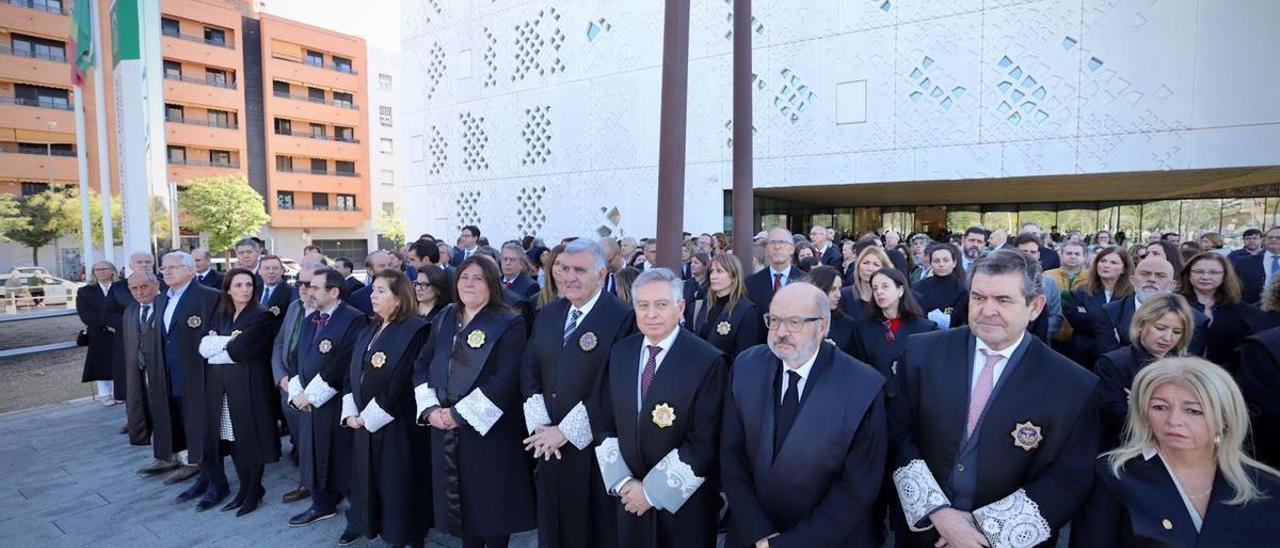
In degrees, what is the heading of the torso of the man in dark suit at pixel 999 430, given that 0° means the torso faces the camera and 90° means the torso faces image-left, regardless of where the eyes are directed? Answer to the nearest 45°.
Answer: approximately 45°

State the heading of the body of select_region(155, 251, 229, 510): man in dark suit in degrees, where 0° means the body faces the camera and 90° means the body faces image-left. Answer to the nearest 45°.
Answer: approximately 45°

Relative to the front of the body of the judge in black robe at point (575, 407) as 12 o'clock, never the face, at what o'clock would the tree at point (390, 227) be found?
The tree is roughly at 4 o'clock from the judge in black robe.

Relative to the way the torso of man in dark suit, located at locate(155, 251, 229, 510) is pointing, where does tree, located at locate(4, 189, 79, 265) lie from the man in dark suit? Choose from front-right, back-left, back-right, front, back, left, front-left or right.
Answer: back-right

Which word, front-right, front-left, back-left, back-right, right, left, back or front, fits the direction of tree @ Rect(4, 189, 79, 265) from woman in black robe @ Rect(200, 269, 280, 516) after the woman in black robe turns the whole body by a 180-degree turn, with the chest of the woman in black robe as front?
front-left

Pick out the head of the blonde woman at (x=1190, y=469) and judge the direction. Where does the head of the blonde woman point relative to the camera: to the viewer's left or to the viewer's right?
to the viewer's left
